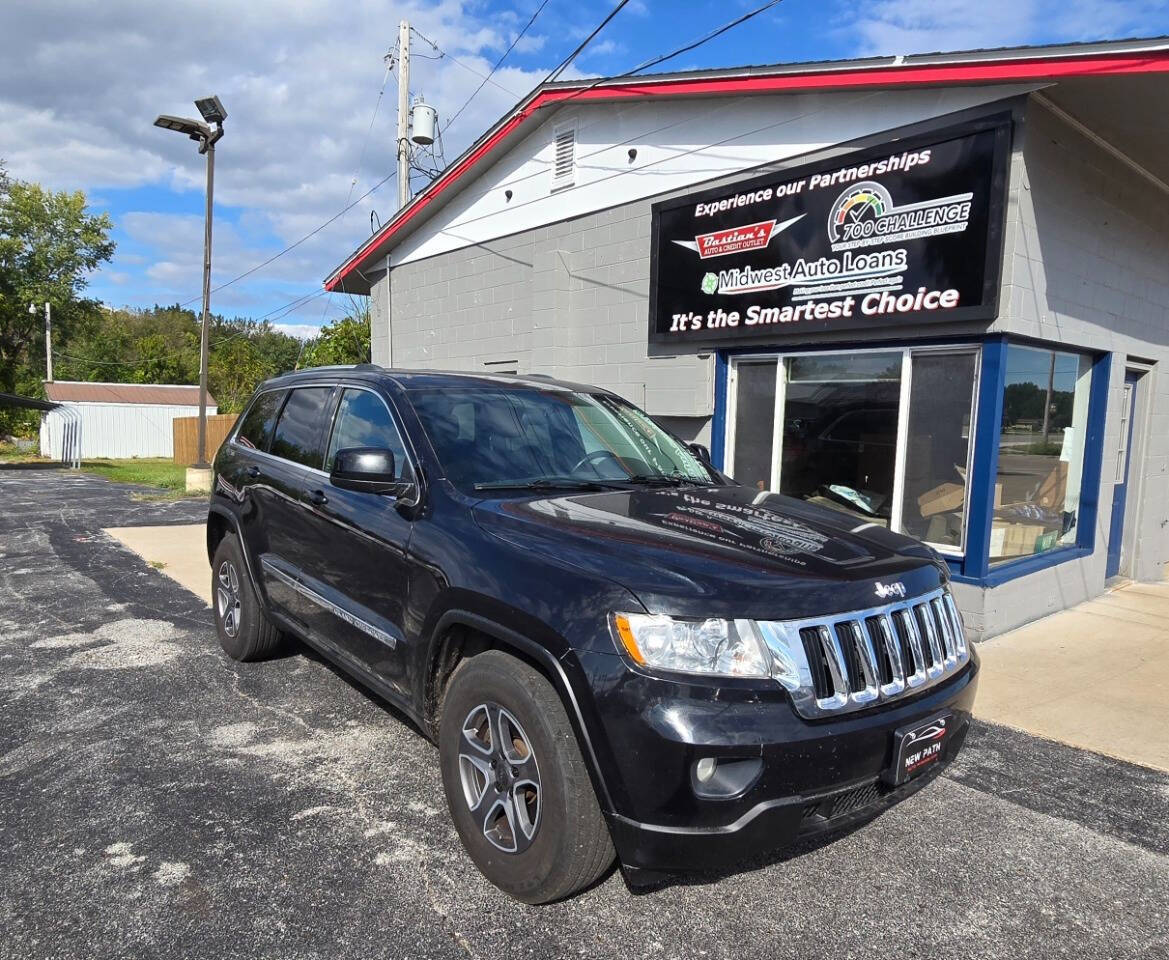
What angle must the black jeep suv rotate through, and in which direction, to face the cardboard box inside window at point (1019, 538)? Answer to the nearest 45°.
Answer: approximately 90° to its left

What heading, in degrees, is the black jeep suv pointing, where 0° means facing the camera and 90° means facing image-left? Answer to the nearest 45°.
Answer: approximately 315°

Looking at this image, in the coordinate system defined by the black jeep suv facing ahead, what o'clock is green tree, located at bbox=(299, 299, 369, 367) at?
The green tree is roughly at 7 o'clock from the black jeep suv.

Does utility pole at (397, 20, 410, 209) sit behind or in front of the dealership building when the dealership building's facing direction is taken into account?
behind

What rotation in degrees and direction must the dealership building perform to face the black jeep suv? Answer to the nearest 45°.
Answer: approximately 45° to its right

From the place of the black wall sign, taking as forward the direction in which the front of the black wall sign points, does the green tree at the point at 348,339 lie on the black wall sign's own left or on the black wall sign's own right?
on the black wall sign's own right

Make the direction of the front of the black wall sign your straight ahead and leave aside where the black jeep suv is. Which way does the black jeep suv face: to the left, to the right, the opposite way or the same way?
to the left

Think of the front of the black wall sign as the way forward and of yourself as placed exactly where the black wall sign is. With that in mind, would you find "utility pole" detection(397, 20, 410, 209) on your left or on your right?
on your right

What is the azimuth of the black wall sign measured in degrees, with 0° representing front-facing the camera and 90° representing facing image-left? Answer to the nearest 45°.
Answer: approximately 45°
